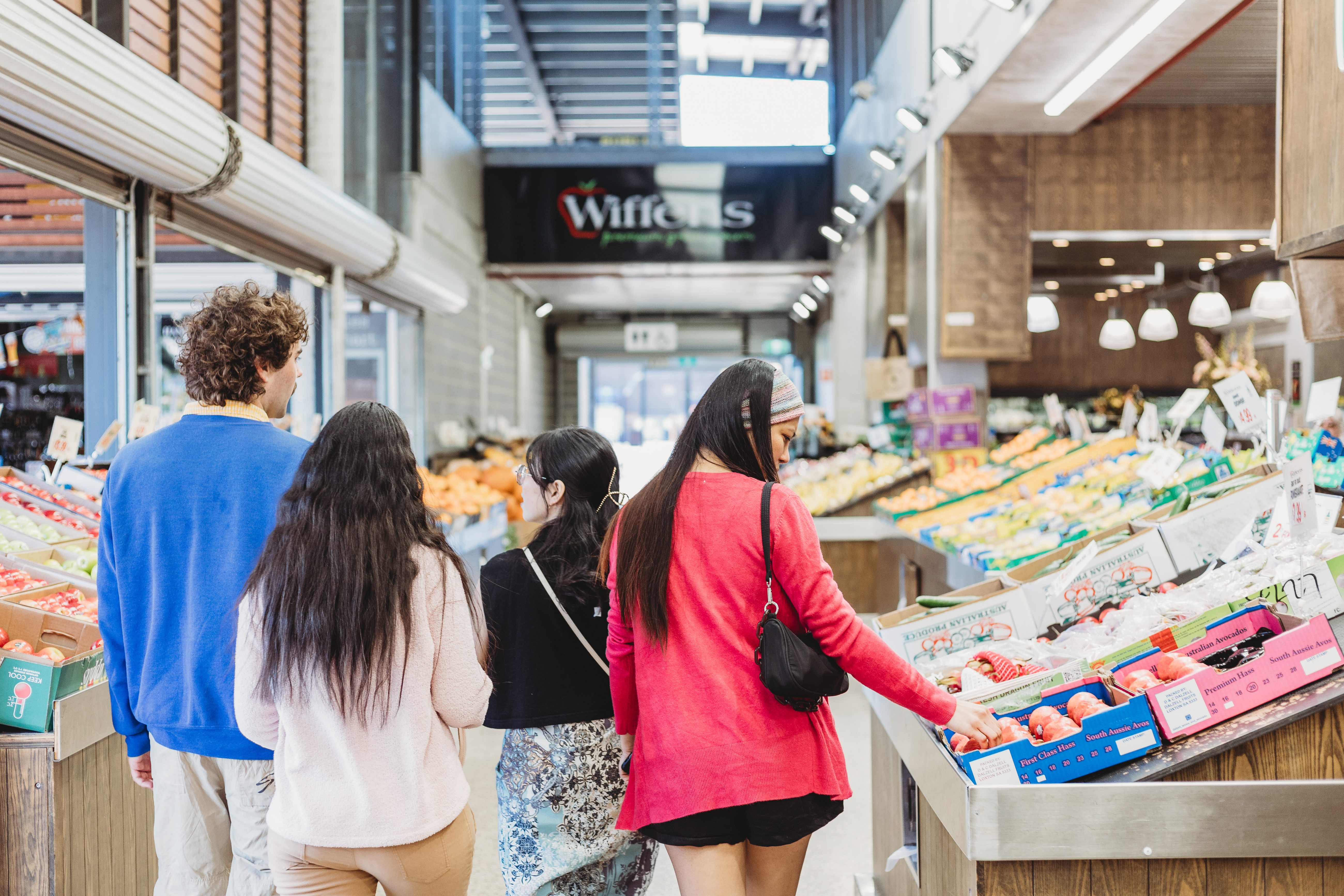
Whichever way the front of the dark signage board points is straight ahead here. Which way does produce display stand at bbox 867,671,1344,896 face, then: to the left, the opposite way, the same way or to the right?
to the right

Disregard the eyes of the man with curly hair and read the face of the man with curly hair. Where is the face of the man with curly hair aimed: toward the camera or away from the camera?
away from the camera

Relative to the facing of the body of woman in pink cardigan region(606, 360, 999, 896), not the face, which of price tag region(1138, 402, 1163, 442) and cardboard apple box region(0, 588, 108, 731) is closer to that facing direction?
the price tag

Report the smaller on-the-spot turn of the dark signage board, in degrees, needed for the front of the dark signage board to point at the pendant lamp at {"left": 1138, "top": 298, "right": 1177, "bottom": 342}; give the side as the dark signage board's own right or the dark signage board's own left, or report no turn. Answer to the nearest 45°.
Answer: approximately 45° to the dark signage board's own left

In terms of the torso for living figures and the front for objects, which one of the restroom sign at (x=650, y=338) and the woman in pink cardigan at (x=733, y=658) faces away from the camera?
the woman in pink cardigan

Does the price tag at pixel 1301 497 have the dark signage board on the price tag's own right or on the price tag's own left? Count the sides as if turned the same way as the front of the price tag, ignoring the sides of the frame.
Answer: on the price tag's own right

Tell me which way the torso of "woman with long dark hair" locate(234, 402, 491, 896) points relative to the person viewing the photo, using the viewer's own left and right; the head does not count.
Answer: facing away from the viewer

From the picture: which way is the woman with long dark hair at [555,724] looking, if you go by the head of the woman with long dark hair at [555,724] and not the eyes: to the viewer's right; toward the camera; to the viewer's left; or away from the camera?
to the viewer's left

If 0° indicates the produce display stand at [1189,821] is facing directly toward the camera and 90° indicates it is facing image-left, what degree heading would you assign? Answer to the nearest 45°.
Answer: approximately 90°

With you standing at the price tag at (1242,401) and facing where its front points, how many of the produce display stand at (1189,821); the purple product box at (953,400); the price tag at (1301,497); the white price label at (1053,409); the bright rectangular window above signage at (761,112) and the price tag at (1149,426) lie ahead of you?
2

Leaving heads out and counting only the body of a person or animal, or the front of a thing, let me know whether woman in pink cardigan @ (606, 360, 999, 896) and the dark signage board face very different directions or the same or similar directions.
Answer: very different directions

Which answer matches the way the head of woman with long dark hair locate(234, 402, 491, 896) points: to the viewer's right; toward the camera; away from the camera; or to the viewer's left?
away from the camera
